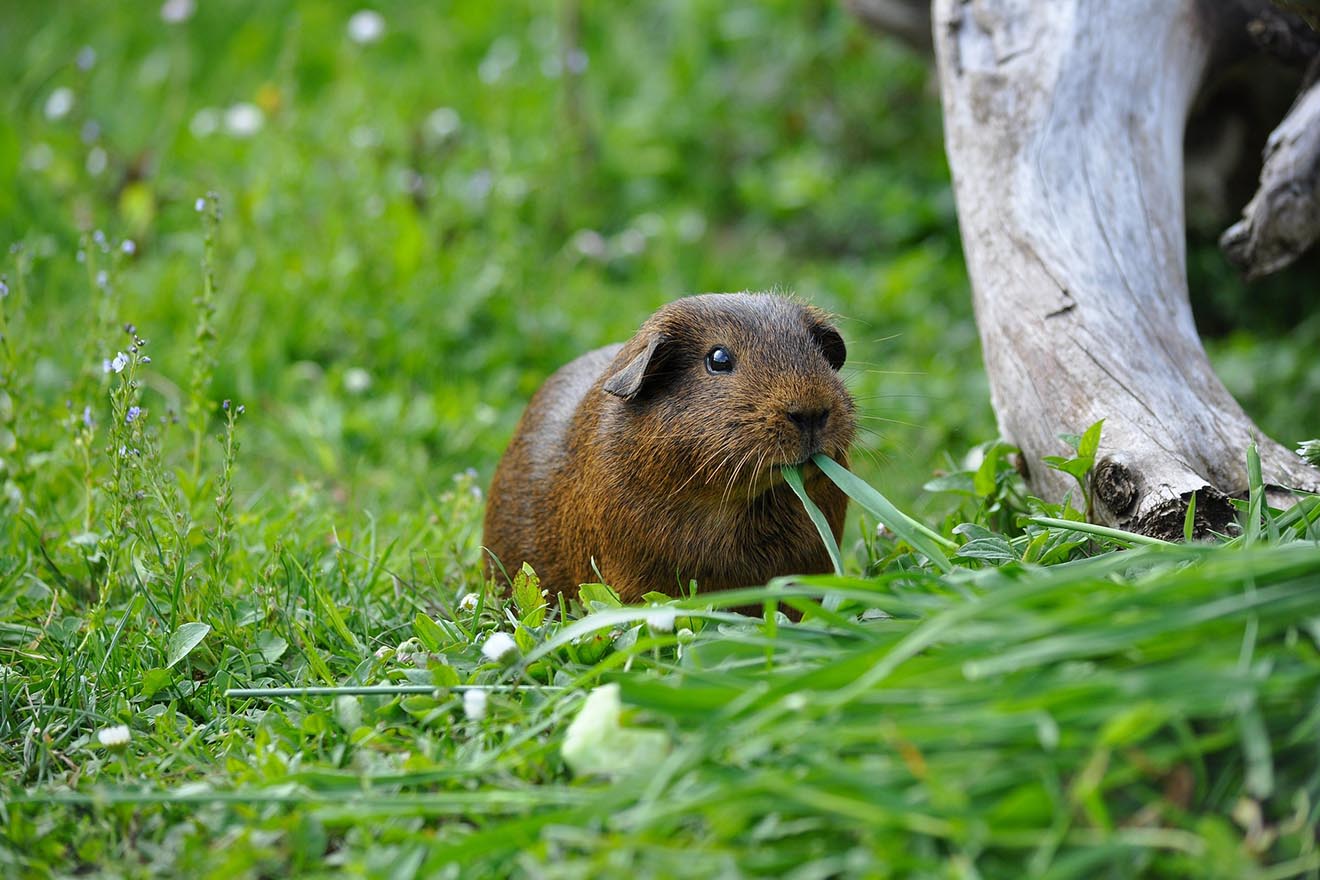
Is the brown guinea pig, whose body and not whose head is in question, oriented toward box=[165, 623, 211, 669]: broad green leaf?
no

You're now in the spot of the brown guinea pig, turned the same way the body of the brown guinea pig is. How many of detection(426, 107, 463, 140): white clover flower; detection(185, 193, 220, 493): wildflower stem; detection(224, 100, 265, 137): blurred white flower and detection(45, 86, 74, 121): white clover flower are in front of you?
0

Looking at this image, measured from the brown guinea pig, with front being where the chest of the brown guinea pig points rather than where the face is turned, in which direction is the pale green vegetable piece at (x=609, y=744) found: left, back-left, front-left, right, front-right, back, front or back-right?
front-right

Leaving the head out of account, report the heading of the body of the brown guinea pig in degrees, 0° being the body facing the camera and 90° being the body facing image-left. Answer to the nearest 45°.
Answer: approximately 315°

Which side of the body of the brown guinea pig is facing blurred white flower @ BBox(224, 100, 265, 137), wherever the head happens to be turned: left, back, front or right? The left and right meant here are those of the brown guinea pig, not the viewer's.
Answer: back

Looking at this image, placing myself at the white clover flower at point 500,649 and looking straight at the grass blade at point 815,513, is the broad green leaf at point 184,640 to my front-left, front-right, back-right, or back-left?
back-left

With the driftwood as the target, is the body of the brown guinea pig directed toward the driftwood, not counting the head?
no

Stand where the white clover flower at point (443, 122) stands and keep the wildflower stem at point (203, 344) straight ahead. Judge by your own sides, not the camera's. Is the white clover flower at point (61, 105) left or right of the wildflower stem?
right

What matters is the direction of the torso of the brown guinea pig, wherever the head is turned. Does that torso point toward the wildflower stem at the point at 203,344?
no

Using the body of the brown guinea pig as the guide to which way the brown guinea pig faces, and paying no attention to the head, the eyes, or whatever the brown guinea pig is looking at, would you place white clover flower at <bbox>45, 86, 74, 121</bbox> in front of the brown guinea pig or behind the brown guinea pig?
behind
